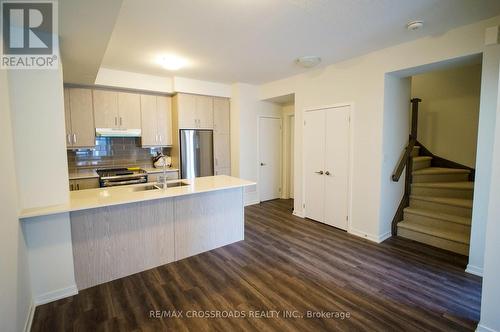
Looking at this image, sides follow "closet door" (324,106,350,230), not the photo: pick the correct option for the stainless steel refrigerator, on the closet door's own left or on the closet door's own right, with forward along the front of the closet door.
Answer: on the closet door's own right

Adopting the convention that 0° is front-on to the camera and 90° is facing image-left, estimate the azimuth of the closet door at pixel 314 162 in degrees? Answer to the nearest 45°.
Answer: approximately 45°

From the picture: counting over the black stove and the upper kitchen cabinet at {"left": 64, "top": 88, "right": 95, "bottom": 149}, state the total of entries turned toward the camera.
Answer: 2

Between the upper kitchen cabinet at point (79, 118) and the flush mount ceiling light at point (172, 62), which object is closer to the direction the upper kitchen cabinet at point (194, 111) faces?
the flush mount ceiling light

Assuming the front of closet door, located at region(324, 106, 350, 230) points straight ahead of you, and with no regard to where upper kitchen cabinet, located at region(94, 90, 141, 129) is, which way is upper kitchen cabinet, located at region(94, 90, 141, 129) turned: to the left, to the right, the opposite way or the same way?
to the left

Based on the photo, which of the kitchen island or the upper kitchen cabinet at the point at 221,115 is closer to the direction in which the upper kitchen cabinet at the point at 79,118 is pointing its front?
the kitchen island

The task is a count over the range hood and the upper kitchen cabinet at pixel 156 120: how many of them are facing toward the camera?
2

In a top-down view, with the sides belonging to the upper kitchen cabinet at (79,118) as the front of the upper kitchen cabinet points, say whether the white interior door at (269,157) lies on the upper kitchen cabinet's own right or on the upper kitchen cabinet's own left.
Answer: on the upper kitchen cabinet's own left

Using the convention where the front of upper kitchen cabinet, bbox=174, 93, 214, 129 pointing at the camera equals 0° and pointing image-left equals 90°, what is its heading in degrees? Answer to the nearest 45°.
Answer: approximately 315°

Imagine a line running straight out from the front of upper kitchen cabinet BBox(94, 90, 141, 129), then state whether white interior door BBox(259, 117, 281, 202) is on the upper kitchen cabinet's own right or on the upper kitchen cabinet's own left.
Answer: on the upper kitchen cabinet's own left
